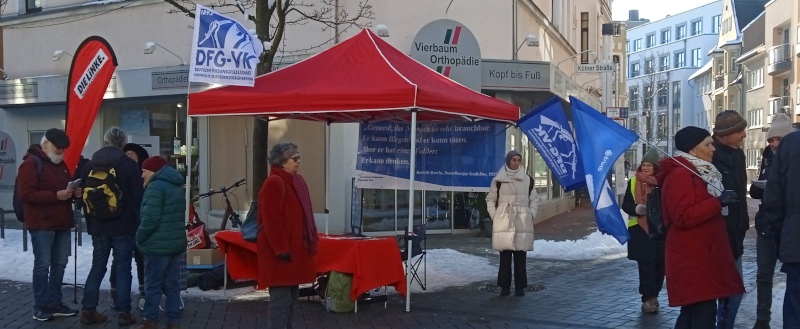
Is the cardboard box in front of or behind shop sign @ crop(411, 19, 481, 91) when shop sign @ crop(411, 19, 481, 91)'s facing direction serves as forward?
in front

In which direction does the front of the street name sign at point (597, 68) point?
toward the camera

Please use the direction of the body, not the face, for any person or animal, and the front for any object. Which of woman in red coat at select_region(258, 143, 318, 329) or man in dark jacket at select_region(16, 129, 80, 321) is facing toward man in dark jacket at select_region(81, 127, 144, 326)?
man in dark jacket at select_region(16, 129, 80, 321)

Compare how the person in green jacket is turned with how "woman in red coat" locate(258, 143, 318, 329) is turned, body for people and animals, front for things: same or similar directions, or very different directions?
very different directions

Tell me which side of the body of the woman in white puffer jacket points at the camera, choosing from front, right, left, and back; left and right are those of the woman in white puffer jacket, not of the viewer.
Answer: front

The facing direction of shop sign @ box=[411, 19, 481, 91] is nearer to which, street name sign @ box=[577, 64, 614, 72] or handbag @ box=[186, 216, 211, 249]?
the handbag

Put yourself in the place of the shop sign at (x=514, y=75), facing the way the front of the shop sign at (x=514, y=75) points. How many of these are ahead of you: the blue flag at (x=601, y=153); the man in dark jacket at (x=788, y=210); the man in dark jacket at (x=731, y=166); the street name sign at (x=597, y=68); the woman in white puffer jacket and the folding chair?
5

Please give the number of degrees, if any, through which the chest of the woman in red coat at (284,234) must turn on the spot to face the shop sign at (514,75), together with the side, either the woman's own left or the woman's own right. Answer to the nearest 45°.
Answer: approximately 90° to the woman's own left

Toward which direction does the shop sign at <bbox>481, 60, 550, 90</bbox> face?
toward the camera
